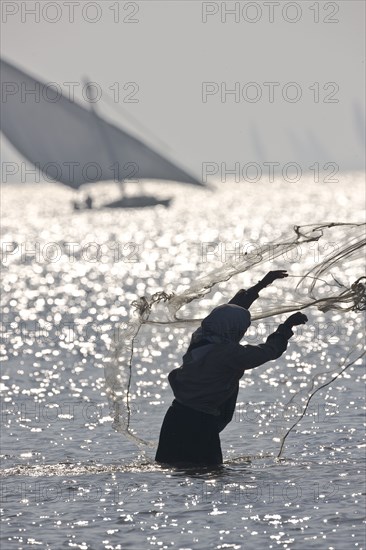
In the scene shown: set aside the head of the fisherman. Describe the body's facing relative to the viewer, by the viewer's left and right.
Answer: facing away from the viewer and to the right of the viewer

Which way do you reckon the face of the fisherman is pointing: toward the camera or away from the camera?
away from the camera
